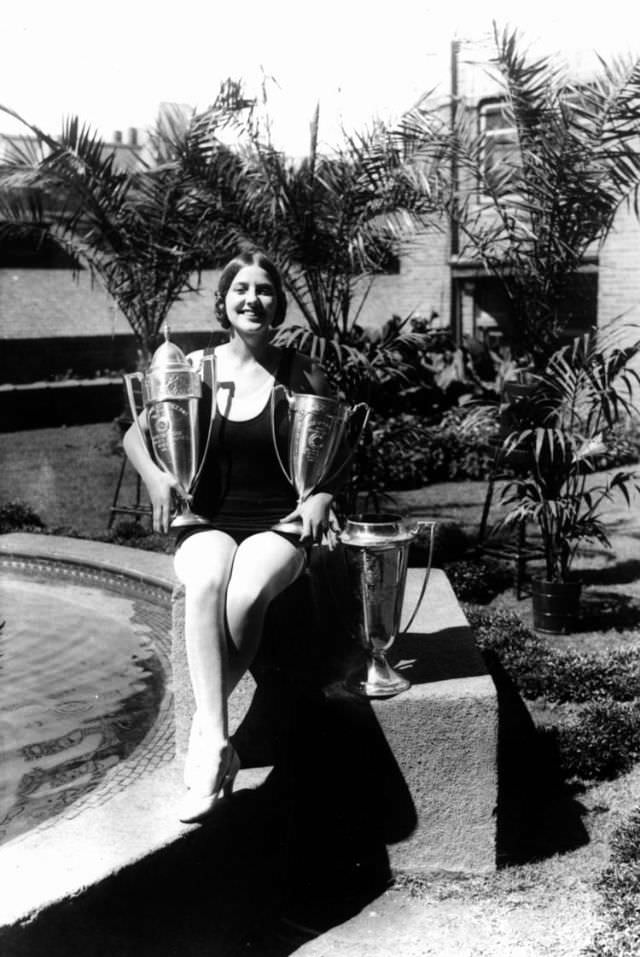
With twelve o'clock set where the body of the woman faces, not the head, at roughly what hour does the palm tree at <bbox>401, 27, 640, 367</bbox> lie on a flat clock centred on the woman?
The palm tree is roughly at 7 o'clock from the woman.

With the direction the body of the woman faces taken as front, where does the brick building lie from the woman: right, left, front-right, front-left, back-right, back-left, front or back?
back

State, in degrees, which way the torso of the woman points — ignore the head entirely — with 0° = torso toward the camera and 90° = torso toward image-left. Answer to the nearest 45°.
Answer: approximately 0°

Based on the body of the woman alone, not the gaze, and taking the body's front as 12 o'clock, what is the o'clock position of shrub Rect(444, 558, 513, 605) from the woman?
The shrub is roughly at 7 o'clock from the woman.

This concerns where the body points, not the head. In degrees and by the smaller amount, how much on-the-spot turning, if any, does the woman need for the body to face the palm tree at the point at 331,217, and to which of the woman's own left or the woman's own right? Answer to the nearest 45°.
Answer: approximately 180°

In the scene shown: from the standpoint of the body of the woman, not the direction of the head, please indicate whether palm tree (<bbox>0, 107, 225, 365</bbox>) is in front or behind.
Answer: behind

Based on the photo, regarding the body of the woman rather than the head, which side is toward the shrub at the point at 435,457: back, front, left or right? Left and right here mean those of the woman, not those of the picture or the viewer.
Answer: back

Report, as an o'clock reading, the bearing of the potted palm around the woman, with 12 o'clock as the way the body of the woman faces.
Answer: The potted palm is roughly at 7 o'clock from the woman.
